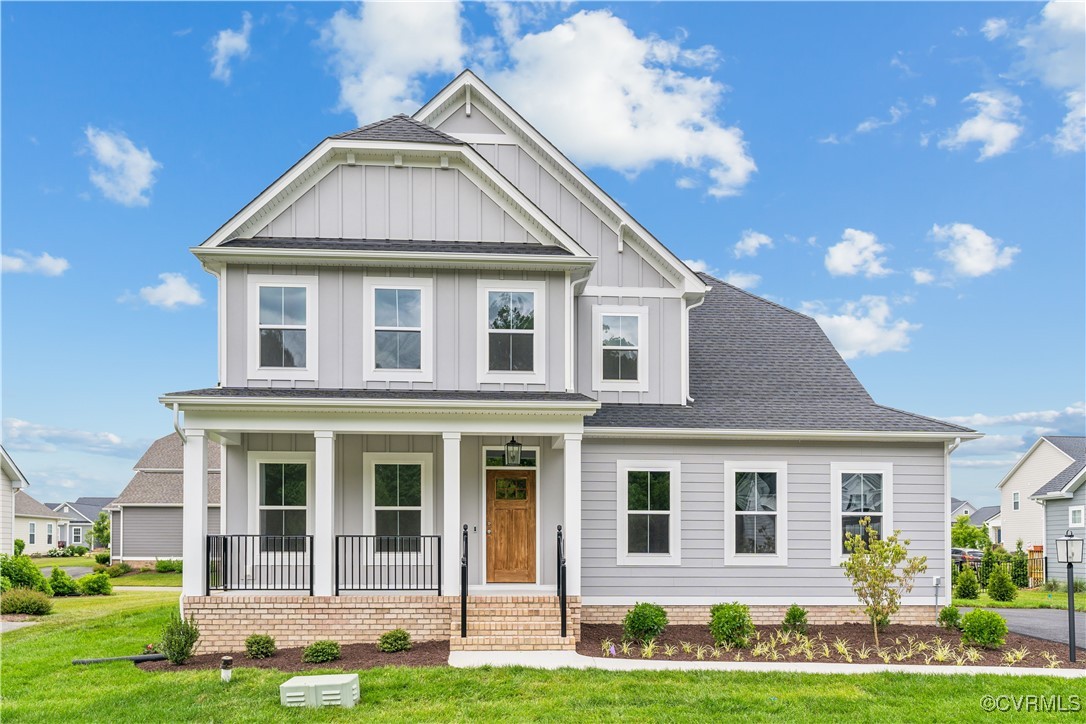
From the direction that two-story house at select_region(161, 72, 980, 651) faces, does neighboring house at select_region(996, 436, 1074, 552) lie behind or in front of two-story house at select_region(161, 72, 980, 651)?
behind

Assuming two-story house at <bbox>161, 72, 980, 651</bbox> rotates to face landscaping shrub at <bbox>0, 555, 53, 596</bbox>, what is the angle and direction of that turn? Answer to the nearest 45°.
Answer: approximately 135° to its right

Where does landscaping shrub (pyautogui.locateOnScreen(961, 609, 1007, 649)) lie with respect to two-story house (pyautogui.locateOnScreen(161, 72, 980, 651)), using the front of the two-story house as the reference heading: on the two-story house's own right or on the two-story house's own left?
on the two-story house's own left

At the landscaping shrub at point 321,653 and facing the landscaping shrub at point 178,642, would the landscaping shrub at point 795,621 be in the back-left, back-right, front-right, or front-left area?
back-right

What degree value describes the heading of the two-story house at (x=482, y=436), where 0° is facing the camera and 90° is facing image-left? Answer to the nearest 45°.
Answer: approximately 0°
